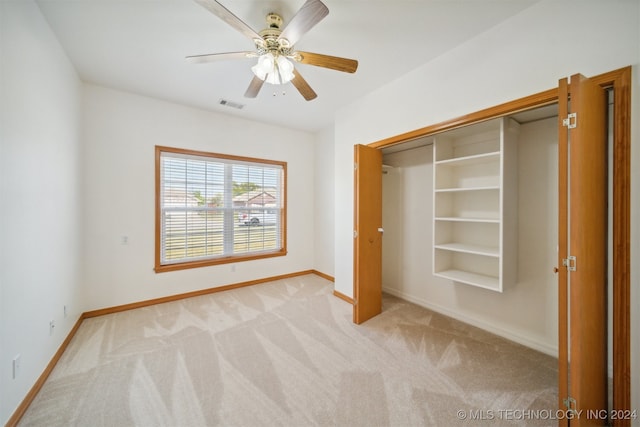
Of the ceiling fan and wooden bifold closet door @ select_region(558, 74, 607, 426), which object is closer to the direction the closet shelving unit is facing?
the ceiling fan

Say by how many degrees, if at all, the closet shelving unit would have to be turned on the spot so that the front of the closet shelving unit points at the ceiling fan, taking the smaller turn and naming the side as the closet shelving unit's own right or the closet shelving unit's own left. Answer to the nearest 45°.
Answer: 0° — it already faces it

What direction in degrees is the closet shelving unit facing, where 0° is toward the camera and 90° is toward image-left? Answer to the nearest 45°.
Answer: approximately 45°

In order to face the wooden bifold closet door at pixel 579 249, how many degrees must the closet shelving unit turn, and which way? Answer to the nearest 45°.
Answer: approximately 45° to its left

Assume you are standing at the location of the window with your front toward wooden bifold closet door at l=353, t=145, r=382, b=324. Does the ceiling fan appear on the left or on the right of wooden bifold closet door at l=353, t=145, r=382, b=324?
right

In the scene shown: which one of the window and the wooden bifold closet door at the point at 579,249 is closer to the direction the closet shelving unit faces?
the window

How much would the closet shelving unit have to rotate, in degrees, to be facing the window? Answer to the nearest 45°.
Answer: approximately 45° to its right

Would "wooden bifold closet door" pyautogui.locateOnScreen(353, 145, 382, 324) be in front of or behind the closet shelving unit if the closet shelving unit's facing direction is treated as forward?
in front
